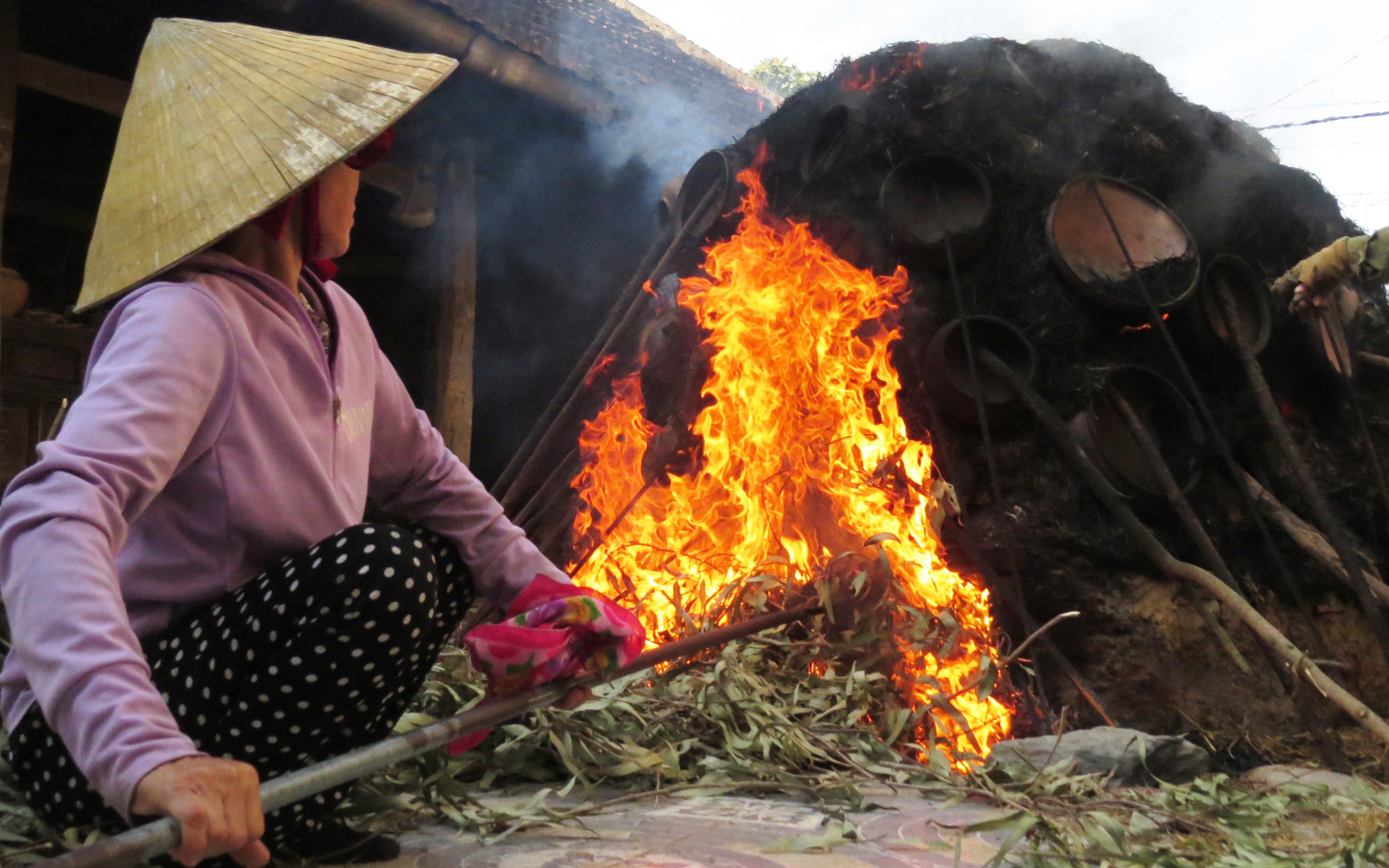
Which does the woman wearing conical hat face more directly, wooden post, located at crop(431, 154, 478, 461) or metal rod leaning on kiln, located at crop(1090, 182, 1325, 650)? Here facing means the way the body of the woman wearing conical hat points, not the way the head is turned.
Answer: the metal rod leaning on kiln

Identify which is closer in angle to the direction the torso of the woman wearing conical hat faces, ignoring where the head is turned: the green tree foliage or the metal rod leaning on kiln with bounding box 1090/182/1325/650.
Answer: the metal rod leaning on kiln

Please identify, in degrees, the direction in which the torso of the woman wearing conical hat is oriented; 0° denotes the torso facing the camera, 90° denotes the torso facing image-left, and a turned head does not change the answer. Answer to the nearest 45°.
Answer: approximately 315°
